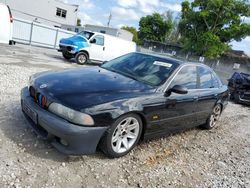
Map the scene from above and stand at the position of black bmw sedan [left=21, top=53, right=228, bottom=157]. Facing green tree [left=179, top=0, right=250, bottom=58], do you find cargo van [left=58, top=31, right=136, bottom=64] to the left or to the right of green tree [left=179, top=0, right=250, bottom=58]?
left

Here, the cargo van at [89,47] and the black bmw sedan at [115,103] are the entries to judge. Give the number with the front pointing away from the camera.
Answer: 0

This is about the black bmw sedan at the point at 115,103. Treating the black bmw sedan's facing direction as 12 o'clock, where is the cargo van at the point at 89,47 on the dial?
The cargo van is roughly at 4 o'clock from the black bmw sedan.

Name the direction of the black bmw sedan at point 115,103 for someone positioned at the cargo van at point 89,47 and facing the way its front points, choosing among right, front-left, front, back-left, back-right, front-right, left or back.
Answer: front-left

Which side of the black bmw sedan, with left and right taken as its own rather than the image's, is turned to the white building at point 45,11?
right

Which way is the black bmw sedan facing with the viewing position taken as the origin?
facing the viewer and to the left of the viewer

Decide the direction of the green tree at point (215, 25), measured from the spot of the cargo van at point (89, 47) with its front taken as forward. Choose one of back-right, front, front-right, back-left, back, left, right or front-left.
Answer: back

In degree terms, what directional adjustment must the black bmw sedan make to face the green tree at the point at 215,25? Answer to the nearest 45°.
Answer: approximately 135° to its right
